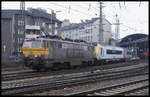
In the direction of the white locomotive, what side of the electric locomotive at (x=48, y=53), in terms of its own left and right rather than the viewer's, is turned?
back

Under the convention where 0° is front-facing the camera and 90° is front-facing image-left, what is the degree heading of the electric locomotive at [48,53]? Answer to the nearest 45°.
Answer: approximately 45°

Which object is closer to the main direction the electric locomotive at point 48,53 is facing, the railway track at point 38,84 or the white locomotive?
the railway track
